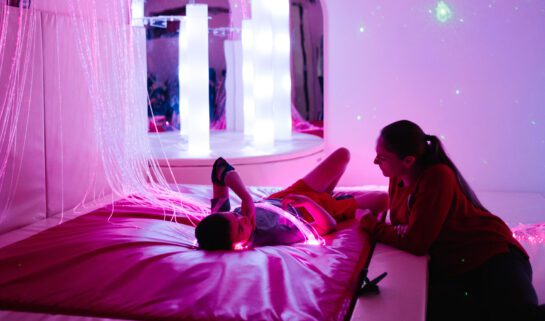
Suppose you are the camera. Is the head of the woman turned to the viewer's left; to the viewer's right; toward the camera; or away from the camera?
to the viewer's left

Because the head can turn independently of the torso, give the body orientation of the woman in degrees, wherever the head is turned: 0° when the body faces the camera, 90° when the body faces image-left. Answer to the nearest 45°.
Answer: approximately 90°

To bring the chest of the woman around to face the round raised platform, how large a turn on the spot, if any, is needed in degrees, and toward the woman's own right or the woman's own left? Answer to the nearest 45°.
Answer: approximately 45° to the woman's own right

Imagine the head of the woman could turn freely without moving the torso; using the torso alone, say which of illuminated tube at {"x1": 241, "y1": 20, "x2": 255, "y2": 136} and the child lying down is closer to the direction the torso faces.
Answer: the child lying down

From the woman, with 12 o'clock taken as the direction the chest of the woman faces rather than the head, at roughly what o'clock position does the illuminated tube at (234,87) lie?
The illuminated tube is roughly at 2 o'clock from the woman.

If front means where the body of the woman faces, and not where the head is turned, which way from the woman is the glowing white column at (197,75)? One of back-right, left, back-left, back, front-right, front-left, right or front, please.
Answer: front-right

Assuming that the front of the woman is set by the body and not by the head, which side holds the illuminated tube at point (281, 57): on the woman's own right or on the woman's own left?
on the woman's own right

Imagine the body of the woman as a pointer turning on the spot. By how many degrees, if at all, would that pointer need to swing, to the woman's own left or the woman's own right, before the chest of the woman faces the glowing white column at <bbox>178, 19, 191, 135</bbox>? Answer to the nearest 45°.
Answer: approximately 45° to the woman's own right

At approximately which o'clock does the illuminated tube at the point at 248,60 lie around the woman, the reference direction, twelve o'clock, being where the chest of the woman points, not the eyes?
The illuminated tube is roughly at 2 o'clock from the woman.

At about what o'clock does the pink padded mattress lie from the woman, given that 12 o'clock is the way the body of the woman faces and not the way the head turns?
The pink padded mattress is roughly at 11 o'clock from the woman.

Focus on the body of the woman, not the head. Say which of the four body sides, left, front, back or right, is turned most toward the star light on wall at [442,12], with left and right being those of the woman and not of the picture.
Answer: right

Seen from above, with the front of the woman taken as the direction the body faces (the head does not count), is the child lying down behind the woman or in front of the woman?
in front
